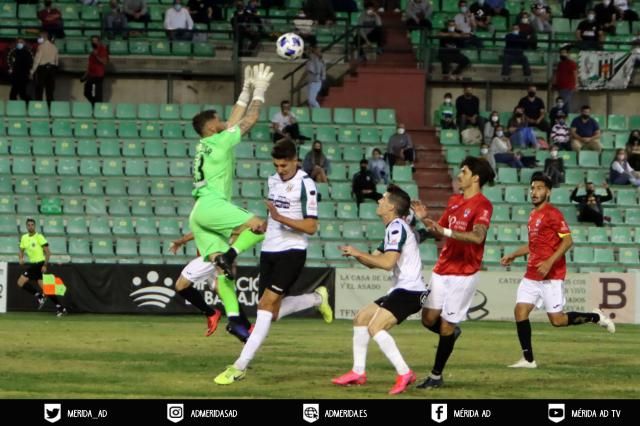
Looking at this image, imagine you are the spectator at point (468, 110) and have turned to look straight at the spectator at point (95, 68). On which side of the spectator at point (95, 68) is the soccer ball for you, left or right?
left

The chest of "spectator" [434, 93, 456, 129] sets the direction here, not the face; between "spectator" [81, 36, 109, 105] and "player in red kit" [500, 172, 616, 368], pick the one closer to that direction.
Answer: the player in red kit

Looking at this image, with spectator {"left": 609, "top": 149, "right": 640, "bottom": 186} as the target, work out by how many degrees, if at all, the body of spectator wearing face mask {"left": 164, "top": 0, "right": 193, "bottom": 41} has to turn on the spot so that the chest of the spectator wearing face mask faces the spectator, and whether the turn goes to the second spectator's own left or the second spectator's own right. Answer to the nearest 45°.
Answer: approximately 90° to the second spectator's own left

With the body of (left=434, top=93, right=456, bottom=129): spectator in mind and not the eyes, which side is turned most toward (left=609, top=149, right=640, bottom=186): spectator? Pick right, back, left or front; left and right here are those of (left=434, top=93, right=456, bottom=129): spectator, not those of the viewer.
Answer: left

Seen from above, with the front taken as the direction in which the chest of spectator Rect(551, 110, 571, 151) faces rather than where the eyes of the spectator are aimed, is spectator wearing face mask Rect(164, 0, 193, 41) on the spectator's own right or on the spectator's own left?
on the spectator's own right

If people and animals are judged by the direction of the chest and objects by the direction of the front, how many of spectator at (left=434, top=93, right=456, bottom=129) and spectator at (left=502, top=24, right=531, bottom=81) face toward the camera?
2

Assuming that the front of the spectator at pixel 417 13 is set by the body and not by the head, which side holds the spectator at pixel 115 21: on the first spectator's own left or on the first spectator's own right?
on the first spectator's own right

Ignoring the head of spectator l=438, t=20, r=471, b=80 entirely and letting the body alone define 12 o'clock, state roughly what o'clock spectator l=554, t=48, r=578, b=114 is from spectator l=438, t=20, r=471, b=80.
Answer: spectator l=554, t=48, r=578, b=114 is roughly at 9 o'clock from spectator l=438, t=20, r=471, b=80.

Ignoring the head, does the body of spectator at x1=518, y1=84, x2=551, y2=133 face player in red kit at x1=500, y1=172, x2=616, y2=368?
yes

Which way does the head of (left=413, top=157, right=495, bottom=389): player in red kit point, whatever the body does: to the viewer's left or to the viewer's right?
to the viewer's left
